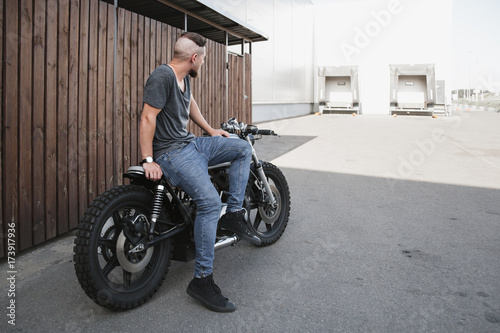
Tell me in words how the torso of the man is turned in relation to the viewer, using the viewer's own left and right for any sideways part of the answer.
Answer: facing the viewer and to the right of the viewer

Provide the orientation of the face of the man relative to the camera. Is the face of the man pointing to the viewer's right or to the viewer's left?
to the viewer's right

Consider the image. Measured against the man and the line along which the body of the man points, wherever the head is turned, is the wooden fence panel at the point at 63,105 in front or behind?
behind

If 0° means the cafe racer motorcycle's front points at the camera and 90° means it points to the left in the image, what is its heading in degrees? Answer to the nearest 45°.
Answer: approximately 225°
